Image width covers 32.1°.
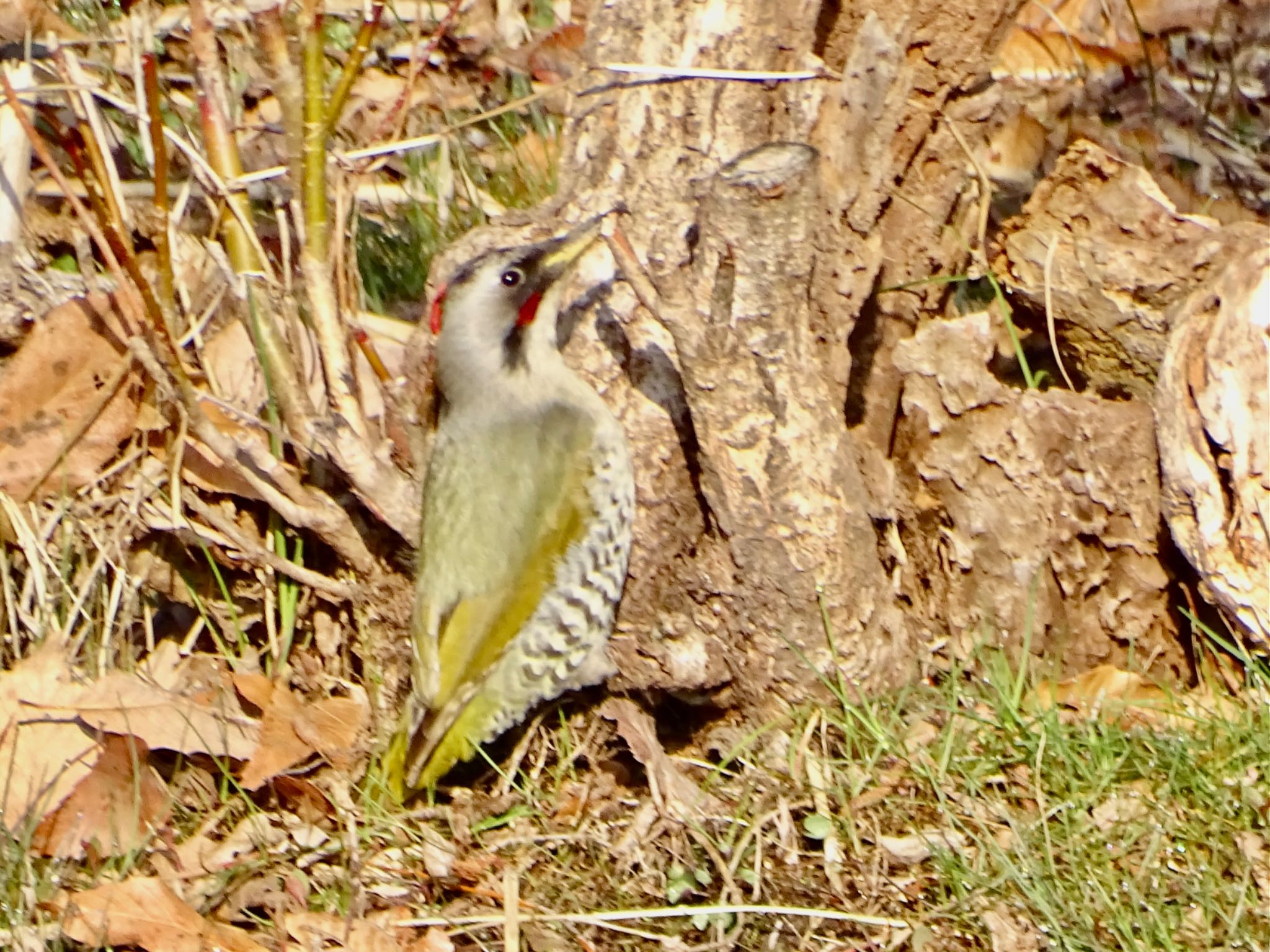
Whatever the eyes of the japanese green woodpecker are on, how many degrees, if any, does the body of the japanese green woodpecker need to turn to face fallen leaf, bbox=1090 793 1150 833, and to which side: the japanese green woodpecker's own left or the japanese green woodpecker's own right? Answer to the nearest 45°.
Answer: approximately 45° to the japanese green woodpecker's own right

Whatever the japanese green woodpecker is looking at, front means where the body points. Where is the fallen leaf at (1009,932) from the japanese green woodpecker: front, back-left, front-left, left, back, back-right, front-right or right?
front-right

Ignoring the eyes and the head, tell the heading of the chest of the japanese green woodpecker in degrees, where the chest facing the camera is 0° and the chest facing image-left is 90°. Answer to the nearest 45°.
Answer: approximately 270°

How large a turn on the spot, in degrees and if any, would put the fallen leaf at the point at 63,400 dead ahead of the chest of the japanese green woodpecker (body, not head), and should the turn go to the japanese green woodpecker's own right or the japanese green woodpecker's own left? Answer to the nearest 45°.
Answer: approximately 180°

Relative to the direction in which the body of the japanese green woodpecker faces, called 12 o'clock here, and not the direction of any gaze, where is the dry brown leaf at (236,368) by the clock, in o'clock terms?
The dry brown leaf is roughly at 7 o'clock from the japanese green woodpecker.
